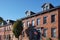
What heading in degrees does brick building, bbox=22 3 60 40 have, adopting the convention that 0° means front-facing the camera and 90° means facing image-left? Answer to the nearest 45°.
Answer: approximately 45°

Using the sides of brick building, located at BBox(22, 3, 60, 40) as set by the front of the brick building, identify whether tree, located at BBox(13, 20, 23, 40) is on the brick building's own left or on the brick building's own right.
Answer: on the brick building's own right
